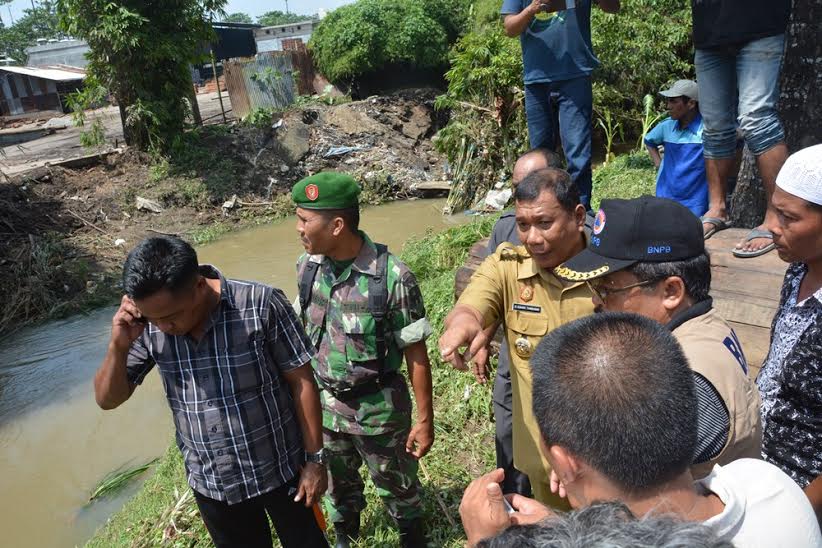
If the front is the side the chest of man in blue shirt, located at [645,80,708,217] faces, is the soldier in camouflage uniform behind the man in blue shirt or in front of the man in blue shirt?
in front

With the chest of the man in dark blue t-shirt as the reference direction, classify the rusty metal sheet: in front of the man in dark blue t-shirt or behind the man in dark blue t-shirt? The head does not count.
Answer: behind

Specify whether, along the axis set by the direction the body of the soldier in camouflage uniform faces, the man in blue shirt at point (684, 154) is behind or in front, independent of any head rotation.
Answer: behind

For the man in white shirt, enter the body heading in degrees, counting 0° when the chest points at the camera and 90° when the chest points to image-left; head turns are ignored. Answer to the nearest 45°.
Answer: approximately 135°

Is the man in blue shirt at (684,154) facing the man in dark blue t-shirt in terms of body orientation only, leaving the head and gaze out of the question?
yes

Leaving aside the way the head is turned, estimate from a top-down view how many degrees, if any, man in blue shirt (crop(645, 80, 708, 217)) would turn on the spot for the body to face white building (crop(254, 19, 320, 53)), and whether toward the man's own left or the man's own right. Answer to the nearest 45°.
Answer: approximately 90° to the man's own right

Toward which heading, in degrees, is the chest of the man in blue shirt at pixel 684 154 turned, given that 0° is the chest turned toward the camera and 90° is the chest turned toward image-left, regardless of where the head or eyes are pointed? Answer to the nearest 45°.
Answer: approximately 45°

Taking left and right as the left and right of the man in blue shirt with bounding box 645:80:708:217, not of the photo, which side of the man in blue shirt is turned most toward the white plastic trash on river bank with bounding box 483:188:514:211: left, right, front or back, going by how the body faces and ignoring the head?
right

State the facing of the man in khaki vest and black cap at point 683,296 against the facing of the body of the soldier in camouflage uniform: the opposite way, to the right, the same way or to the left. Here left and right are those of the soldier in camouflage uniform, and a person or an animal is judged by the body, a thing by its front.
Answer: to the right

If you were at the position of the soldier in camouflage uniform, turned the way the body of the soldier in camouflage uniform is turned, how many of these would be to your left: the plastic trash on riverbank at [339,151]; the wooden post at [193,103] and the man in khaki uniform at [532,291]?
1

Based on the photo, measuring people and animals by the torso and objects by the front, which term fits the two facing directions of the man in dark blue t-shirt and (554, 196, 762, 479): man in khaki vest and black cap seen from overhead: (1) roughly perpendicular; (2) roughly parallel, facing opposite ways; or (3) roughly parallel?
roughly perpendicular

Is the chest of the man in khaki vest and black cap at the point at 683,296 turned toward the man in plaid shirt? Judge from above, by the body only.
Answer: yes

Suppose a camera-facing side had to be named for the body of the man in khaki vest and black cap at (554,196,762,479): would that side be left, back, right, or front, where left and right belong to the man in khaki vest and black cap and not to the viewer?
left

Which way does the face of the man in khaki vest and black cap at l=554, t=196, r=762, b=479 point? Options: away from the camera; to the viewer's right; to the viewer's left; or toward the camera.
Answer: to the viewer's left
